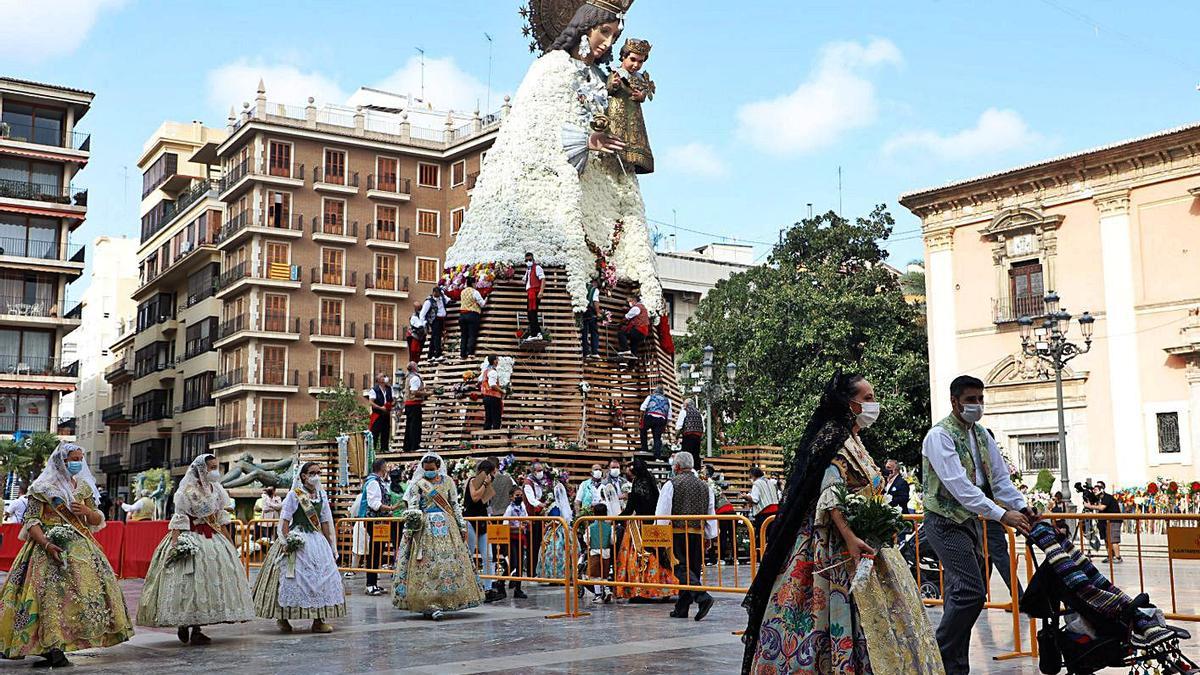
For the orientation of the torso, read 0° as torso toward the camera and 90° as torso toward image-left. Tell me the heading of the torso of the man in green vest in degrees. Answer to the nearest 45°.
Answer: approximately 315°

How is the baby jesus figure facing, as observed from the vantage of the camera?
facing the viewer

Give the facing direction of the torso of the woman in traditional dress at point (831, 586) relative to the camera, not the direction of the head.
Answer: to the viewer's right

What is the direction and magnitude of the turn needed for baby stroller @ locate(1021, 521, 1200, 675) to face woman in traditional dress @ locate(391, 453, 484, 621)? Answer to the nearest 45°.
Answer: approximately 135° to its left

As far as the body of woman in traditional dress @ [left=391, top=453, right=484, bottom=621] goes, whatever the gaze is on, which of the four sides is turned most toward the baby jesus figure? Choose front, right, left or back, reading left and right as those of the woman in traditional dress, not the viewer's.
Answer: back

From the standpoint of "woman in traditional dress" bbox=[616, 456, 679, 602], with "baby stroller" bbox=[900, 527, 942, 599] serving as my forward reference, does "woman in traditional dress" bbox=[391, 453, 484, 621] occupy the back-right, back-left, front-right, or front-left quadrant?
back-right

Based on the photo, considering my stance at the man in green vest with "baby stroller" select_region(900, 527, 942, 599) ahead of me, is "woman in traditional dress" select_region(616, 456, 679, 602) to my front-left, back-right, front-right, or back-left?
front-left

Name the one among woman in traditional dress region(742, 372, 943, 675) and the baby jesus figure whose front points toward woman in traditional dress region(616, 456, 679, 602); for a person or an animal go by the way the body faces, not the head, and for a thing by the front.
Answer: the baby jesus figure

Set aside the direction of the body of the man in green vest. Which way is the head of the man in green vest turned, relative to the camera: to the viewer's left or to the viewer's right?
to the viewer's right

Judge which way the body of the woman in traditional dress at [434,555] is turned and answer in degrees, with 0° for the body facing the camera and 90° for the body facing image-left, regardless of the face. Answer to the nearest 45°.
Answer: approximately 0°

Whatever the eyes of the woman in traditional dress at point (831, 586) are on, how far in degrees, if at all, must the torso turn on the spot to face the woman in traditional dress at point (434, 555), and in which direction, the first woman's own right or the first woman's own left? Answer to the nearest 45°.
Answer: approximately 135° to the first woman's own left

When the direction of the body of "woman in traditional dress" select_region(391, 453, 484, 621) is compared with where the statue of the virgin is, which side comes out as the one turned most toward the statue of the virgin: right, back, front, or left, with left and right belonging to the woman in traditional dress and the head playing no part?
back

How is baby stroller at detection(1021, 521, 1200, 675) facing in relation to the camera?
to the viewer's right

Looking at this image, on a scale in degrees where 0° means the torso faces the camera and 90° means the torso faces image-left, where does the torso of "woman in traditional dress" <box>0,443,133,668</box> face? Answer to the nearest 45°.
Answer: approximately 315°

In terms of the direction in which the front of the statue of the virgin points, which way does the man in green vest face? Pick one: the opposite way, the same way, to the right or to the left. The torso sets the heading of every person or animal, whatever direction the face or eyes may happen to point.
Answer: the same way
